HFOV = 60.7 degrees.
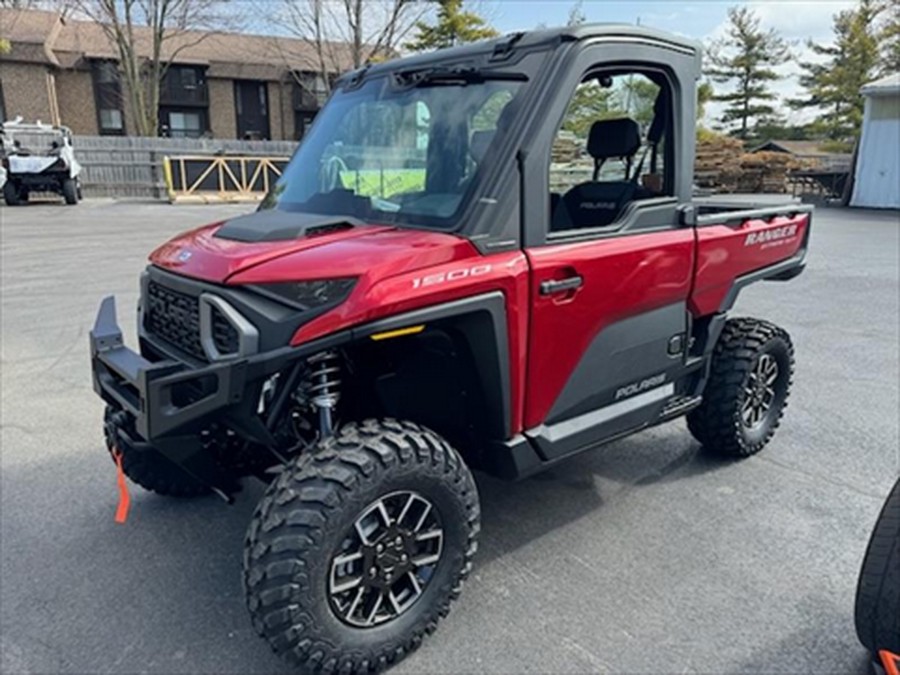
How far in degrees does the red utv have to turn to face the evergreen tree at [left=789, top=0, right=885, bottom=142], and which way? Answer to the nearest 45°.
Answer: approximately 180°

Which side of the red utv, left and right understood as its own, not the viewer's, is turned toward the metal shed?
back

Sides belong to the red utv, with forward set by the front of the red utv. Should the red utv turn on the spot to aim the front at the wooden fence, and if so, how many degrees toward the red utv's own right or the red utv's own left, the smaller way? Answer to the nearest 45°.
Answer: approximately 90° to the red utv's own right

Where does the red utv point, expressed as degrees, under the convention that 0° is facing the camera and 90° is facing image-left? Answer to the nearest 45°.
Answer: approximately 45°

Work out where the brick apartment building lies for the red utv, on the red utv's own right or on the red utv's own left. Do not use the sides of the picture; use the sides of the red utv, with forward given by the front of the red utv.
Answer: on the red utv's own right

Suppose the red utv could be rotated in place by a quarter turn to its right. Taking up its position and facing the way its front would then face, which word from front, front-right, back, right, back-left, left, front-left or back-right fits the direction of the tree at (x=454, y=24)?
front-right

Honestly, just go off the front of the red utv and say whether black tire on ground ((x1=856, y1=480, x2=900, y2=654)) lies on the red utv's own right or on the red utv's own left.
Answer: on the red utv's own left
